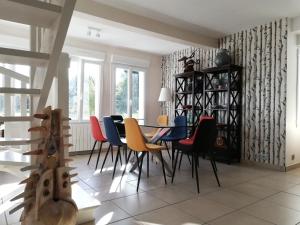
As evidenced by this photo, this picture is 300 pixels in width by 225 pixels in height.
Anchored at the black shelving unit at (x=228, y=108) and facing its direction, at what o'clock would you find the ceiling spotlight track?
The ceiling spotlight track is roughly at 1 o'clock from the black shelving unit.

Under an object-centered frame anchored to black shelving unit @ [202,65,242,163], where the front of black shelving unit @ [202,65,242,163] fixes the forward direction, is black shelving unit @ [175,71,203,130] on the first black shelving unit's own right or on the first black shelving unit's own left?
on the first black shelving unit's own right

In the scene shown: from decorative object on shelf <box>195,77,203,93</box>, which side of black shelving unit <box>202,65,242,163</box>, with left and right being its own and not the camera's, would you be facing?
right

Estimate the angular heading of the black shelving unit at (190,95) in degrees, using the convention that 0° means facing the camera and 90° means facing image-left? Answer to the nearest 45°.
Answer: approximately 45°

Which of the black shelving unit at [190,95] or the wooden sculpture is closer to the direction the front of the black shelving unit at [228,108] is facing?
the wooden sculpture

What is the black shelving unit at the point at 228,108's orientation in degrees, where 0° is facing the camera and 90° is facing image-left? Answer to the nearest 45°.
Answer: approximately 45°

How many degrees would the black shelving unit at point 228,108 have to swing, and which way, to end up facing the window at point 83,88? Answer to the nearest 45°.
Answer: approximately 45° to its right

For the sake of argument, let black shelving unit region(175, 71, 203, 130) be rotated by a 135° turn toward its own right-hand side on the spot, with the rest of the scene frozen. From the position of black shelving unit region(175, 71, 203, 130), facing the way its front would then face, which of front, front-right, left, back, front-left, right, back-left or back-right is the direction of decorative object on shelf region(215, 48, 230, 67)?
back-right

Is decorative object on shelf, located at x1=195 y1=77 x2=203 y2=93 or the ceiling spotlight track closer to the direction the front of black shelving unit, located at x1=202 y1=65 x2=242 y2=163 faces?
the ceiling spotlight track
